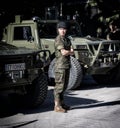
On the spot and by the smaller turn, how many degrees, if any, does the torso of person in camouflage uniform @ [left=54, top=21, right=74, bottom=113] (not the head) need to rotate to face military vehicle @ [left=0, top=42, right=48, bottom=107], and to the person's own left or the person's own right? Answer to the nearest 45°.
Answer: approximately 135° to the person's own right

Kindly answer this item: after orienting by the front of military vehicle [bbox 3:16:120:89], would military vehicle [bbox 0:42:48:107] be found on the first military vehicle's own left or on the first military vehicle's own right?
on the first military vehicle's own right

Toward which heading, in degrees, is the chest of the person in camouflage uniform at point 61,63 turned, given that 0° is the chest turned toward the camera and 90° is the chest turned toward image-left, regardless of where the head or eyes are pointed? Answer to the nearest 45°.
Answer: approximately 315°

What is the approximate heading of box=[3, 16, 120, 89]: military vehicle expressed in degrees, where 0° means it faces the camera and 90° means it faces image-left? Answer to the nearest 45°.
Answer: approximately 315°
